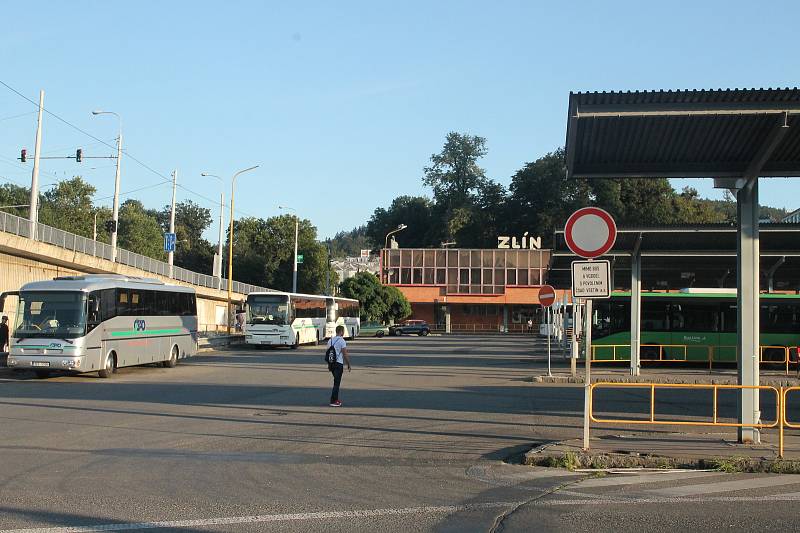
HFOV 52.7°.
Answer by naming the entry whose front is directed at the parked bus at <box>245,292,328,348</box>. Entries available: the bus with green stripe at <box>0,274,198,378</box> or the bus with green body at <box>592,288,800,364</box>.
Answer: the bus with green body at <box>592,288,800,364</box>

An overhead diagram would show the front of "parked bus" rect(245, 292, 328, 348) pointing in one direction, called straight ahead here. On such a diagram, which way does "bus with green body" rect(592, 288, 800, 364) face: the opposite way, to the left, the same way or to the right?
to the right

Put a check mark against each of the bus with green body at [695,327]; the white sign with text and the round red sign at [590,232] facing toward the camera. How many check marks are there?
2

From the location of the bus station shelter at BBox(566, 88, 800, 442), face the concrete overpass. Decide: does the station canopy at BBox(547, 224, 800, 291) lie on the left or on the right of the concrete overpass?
right

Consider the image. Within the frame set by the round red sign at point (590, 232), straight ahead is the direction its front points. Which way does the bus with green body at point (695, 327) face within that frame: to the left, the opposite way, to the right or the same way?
to the right

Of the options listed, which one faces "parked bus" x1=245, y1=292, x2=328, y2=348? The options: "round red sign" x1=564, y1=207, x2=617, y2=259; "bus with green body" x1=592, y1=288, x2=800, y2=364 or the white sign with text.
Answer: the bus with green body

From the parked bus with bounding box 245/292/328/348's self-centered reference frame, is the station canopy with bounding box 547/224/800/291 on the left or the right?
on its left

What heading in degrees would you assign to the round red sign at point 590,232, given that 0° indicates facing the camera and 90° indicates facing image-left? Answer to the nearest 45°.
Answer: approximately 0°

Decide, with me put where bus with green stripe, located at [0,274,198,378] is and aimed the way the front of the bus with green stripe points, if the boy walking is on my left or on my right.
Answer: on my left

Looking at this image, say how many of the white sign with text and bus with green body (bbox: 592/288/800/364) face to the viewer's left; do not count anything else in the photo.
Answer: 1

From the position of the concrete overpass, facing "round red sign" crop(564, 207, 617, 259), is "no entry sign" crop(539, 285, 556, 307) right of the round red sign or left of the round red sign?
left
